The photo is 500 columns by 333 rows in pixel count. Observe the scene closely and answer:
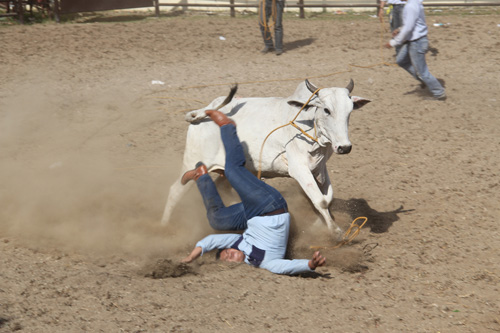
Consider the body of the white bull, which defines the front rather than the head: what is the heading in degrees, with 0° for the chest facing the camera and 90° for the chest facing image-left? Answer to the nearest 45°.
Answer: approximately 315°
